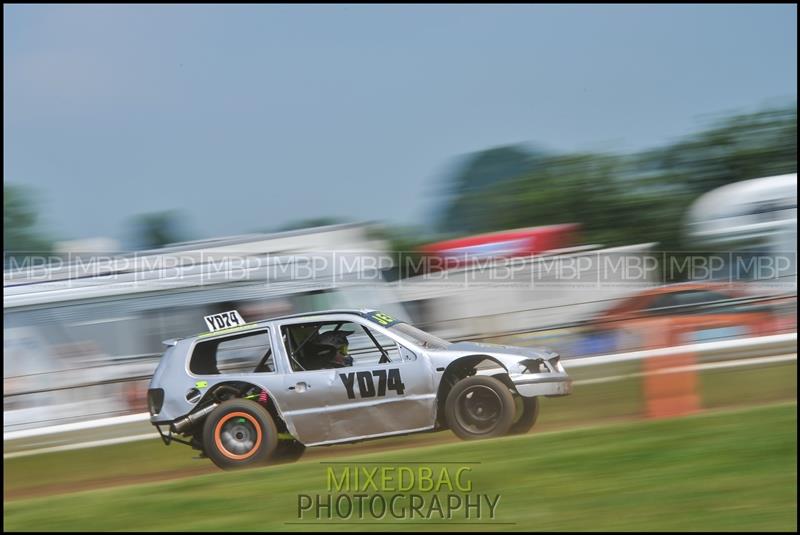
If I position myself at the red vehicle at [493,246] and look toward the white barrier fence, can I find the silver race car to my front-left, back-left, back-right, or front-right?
front-right

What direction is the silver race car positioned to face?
to the viewer's right

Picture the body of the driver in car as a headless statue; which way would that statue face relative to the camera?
to the viewer's right

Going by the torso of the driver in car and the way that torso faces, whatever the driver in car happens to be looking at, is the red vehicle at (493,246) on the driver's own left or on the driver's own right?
on the driver's own left

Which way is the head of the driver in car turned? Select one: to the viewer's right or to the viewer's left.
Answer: to the viewer's right
